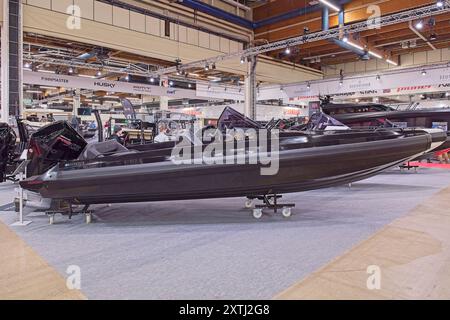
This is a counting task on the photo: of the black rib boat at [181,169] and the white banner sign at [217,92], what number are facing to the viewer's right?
1

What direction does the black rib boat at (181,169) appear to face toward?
to the viewer's right

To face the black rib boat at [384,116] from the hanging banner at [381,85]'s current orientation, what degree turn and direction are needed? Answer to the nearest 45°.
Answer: approximately 45° to its left

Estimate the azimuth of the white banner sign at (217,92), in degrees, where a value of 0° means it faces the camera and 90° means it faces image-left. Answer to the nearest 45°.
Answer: approximately 0°
